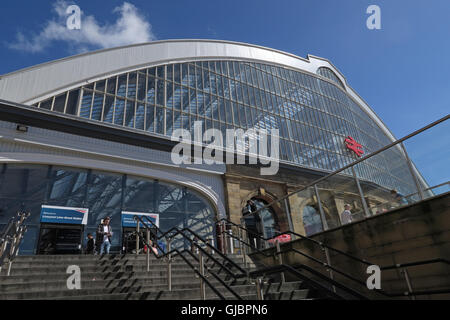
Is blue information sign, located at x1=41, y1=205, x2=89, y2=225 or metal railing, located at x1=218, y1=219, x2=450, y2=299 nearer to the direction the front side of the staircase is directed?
the metal railing

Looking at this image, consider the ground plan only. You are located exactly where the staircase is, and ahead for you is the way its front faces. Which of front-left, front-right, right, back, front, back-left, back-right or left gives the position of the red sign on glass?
back-left

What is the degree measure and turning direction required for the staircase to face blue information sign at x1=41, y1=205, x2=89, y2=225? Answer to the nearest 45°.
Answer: approximately 135° to its right

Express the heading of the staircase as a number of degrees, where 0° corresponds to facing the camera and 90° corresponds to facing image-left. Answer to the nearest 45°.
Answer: approximately 0°

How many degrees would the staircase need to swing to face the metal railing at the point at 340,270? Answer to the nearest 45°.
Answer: approximately 90° to its left

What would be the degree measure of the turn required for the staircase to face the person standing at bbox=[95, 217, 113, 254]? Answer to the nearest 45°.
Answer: approximately 180°
